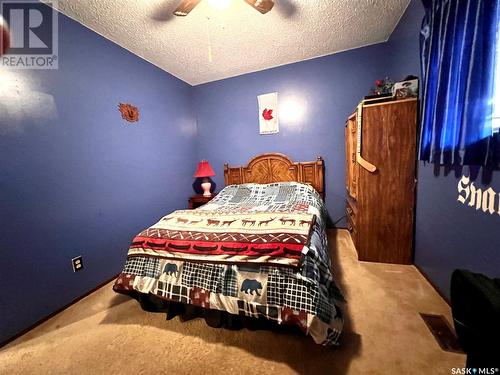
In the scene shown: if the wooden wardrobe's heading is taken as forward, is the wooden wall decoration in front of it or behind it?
in front

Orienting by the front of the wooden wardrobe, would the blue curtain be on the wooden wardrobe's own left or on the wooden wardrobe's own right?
on the wooden wardrobe's own left
